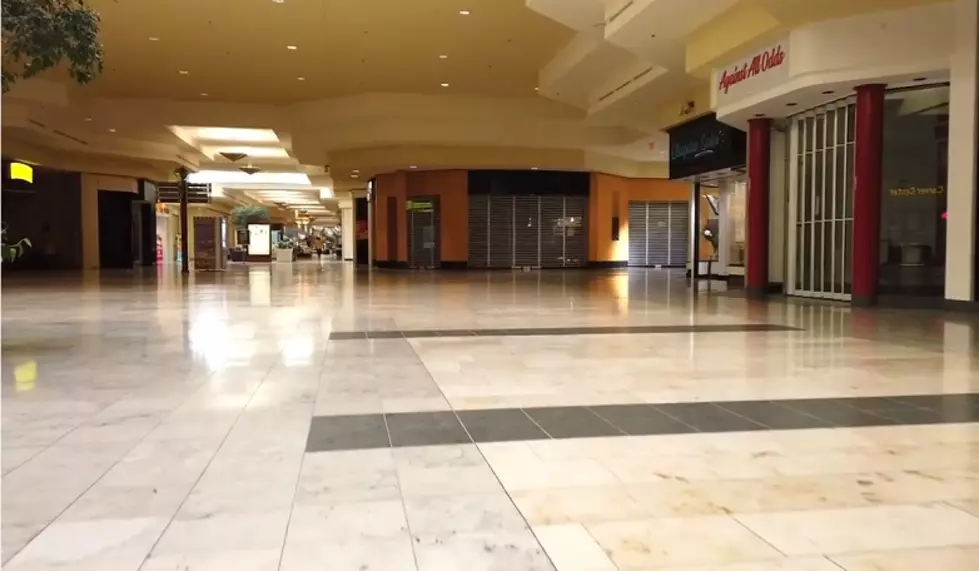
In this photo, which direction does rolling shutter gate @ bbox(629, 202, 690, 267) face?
toward the camera

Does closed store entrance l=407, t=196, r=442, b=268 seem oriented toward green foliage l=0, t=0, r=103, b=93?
yes

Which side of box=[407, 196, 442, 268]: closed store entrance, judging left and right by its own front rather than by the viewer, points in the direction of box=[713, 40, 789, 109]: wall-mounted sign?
front

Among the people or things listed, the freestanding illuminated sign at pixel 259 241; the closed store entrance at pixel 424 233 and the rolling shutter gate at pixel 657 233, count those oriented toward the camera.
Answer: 3

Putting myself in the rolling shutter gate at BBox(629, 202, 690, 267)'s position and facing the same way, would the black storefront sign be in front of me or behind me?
in front

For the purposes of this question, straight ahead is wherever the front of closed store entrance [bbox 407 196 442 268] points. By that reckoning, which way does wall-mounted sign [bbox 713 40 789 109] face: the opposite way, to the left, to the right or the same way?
to the right

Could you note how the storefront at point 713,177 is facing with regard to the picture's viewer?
facing the viewer and to the left of the viewer

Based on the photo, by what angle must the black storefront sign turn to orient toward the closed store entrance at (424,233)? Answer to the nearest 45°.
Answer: approximately 90° to its right

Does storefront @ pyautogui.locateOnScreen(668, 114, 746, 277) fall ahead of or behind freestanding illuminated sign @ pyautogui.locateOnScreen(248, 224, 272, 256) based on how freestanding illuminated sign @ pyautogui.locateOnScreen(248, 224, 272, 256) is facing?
ahead

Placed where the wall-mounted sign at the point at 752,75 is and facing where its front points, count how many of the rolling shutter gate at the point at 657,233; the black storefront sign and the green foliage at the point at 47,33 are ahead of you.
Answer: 1

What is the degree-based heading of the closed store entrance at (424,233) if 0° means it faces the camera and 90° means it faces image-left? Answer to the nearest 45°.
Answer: approximately 0°

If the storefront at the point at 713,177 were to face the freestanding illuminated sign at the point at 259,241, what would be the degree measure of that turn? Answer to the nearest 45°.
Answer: approximately 90° to its right

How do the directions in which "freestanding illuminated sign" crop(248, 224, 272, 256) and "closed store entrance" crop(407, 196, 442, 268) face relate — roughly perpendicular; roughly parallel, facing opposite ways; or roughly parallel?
roughly parallel

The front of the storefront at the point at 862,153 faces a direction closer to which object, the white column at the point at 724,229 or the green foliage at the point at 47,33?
the green foliage
